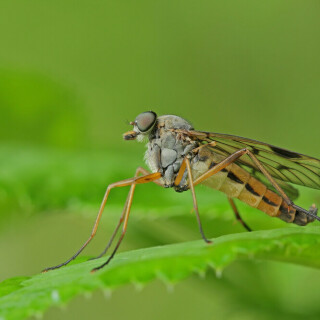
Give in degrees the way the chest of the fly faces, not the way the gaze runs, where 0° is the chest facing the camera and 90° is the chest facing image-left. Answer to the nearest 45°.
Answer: approximately 90°
